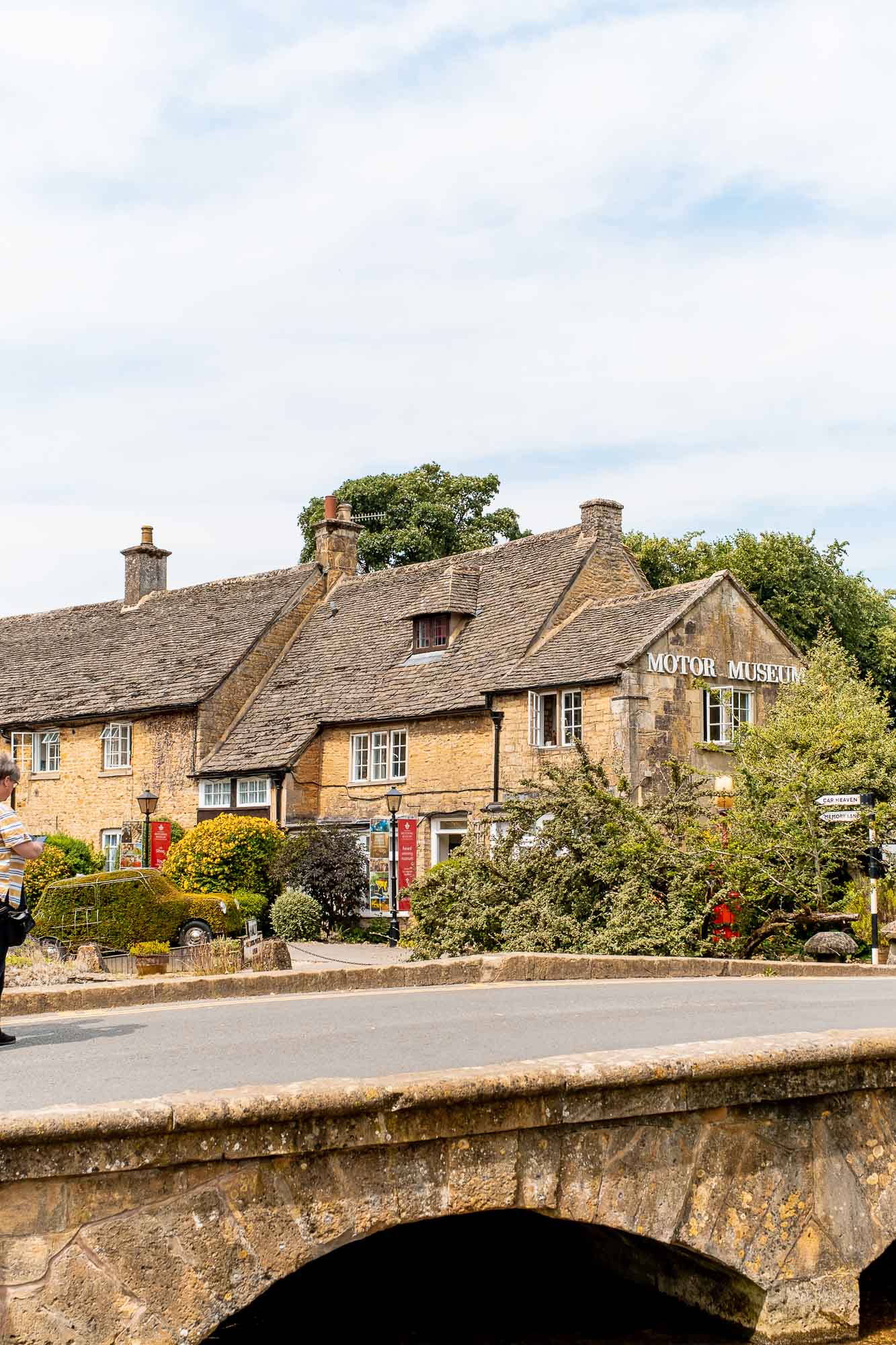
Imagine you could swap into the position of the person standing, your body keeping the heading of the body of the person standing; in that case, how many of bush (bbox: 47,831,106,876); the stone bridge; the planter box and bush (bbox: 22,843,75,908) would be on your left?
3

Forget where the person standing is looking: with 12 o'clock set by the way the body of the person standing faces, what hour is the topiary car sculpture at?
The topiary car sculpture is roughly at 9 o'clock from the person standing.

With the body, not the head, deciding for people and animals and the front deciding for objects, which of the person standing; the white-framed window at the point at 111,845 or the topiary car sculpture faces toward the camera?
the white-framed window

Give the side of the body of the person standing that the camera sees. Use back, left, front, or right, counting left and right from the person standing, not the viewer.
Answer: right

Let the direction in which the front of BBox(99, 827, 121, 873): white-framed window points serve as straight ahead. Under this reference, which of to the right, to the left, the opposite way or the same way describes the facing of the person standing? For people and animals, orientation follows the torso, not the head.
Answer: to the left

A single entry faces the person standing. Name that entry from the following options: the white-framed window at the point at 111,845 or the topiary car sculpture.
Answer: the white-framed window

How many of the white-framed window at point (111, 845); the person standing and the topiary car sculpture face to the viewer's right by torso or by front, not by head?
2

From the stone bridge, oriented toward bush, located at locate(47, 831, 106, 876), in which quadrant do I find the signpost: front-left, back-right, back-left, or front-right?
front-right

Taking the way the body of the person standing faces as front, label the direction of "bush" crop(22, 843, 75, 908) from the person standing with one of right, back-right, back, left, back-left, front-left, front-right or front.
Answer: left

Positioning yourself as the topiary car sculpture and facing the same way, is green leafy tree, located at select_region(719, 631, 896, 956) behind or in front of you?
in front

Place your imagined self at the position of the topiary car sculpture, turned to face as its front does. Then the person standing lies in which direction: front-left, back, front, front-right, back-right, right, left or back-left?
right

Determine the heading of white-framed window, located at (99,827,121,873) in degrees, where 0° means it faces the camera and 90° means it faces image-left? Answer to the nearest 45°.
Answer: approximately 0°

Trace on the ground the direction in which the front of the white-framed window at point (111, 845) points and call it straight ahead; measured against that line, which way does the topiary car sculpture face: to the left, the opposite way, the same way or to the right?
to the left
